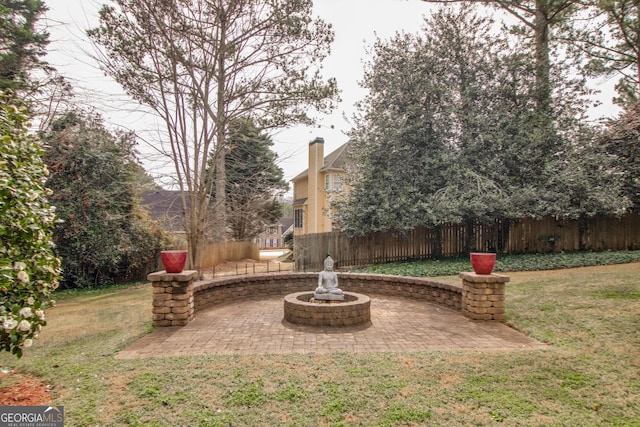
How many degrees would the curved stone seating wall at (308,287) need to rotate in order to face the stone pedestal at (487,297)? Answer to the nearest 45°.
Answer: approximately 45° to its left

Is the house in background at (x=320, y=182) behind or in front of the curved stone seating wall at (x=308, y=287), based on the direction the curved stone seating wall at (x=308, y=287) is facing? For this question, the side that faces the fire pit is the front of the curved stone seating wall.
behind

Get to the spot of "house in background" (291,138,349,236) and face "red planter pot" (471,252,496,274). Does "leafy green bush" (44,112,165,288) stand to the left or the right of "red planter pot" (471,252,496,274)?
right

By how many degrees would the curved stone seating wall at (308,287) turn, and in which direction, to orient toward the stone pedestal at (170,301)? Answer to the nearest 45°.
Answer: approximately 45° to its right

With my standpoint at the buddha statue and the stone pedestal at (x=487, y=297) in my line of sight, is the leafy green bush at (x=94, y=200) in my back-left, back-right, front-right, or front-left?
back-left

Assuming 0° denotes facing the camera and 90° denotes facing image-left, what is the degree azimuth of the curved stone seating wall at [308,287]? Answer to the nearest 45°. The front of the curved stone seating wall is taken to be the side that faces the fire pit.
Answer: approximately 0°

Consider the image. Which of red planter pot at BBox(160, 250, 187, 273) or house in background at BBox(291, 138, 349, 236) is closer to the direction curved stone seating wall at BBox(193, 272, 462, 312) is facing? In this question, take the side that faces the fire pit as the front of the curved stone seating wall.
the red planter pot

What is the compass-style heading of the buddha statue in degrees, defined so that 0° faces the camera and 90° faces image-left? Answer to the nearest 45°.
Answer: approximately 0°

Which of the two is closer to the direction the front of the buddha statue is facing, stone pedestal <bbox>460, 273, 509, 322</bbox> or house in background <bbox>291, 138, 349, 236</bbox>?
the stone pedestal
